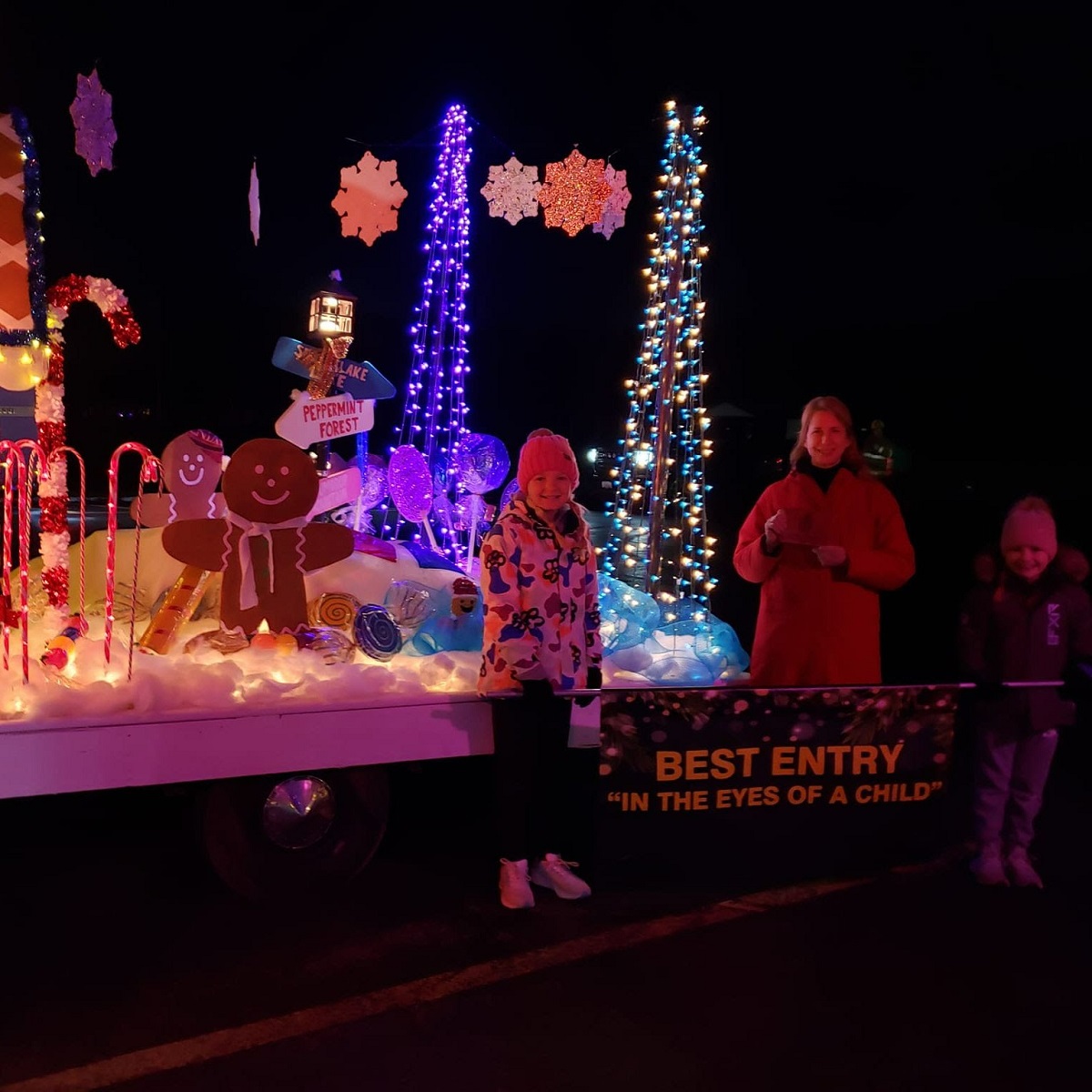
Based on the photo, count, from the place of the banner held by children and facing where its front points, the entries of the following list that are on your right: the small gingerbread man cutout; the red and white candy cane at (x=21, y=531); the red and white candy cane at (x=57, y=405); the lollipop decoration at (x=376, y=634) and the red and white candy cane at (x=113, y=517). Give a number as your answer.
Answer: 5

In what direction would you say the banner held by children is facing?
toward the camera

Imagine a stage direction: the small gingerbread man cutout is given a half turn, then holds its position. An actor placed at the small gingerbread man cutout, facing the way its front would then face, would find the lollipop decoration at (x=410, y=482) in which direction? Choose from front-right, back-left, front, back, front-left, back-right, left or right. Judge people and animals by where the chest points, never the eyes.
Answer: front-right

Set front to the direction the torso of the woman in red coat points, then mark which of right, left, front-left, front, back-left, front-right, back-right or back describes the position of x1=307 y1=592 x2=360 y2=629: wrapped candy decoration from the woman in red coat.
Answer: right

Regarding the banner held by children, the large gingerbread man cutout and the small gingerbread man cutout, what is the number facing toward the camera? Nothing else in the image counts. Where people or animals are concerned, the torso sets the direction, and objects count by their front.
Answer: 3

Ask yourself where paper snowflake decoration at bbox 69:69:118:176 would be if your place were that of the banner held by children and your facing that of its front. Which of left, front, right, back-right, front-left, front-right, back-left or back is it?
right

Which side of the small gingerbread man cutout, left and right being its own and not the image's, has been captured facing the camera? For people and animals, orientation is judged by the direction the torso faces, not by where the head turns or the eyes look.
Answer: front

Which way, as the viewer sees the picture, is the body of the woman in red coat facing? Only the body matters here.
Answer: toward the camera

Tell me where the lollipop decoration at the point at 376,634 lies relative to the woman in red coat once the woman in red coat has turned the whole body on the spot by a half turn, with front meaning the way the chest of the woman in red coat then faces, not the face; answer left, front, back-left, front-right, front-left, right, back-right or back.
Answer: left
